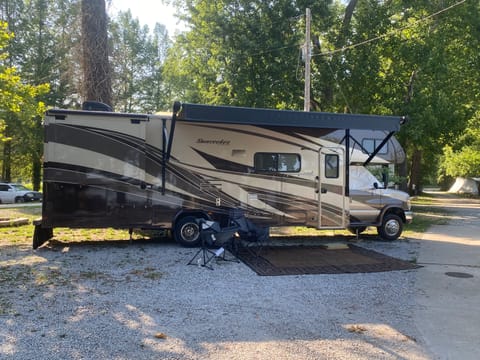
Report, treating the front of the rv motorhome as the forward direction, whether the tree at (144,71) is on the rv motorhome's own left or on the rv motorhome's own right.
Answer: on the rv motorhome's own left

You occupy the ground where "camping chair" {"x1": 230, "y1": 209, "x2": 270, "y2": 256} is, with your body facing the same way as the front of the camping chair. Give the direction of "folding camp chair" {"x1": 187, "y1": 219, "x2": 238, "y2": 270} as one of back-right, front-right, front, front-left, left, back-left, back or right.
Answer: right

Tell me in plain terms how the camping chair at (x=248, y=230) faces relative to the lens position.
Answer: facing the viewer and to the right of the viewer

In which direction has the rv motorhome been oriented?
to the viewer's right

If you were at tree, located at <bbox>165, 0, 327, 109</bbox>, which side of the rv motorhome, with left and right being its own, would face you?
left

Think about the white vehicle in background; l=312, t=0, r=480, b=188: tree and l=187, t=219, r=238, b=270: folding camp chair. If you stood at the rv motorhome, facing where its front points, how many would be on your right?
1

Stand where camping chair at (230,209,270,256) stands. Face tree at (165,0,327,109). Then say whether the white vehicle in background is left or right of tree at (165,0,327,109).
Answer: left

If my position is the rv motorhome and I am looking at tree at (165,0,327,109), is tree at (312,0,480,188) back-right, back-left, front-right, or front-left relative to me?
front-right

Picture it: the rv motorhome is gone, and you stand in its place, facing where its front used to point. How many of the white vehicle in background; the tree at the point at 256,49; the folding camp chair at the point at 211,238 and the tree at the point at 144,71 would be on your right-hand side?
1

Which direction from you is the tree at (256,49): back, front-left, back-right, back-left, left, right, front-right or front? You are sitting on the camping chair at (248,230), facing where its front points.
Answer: back-left

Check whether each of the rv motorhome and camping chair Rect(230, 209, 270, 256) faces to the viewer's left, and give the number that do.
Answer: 0

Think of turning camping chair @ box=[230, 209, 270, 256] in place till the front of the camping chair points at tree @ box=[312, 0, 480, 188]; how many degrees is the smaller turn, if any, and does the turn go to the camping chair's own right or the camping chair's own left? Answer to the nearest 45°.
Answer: approximately 90° to the camping chair's own left

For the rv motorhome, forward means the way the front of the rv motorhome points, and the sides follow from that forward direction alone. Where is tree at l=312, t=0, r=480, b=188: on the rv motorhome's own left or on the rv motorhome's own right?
on the rv motorhome's own left

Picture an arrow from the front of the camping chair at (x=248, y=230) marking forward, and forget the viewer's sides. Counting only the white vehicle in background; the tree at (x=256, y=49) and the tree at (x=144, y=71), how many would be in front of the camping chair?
0

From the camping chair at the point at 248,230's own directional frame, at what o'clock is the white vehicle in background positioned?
The white vehicle in background is roughly at 6 o'clock from the camping chair.

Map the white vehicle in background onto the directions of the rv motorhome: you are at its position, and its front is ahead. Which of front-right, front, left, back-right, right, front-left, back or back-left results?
back-left

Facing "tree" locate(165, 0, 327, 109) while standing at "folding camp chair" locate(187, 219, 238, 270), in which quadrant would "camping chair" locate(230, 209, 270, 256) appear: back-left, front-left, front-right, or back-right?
front-right
